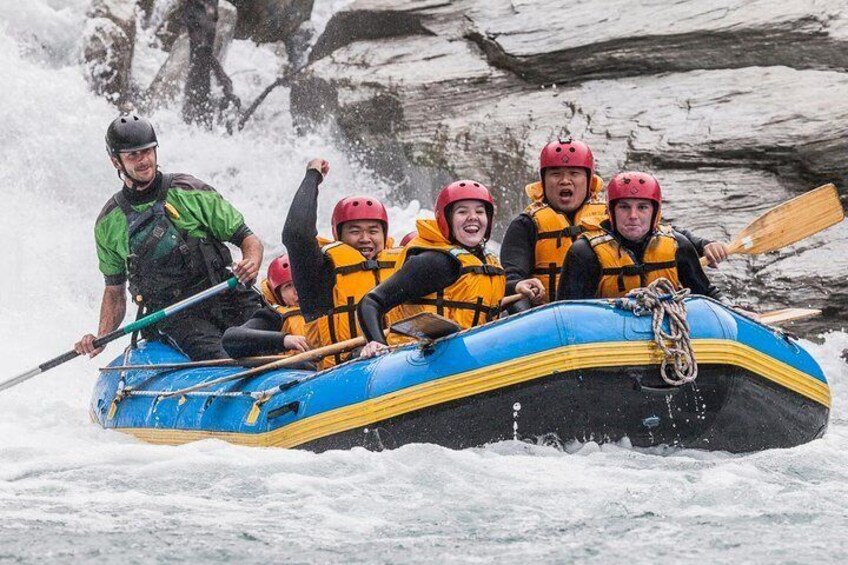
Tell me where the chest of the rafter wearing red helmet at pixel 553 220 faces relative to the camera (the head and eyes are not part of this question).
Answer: toward the camera

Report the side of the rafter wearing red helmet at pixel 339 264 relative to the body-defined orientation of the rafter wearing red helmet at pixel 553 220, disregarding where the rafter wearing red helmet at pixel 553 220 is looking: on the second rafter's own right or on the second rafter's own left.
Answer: on the second rafter's own right

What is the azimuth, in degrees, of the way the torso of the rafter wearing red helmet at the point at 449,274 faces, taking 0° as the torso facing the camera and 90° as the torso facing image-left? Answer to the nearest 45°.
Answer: approximately 315°

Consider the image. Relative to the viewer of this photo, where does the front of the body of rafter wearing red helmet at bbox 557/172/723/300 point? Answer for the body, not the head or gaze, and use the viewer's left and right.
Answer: facing the viewer

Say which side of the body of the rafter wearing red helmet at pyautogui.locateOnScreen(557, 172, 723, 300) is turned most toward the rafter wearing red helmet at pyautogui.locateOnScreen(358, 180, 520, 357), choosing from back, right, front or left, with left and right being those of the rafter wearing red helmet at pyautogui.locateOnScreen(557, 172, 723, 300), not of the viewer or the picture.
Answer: right
